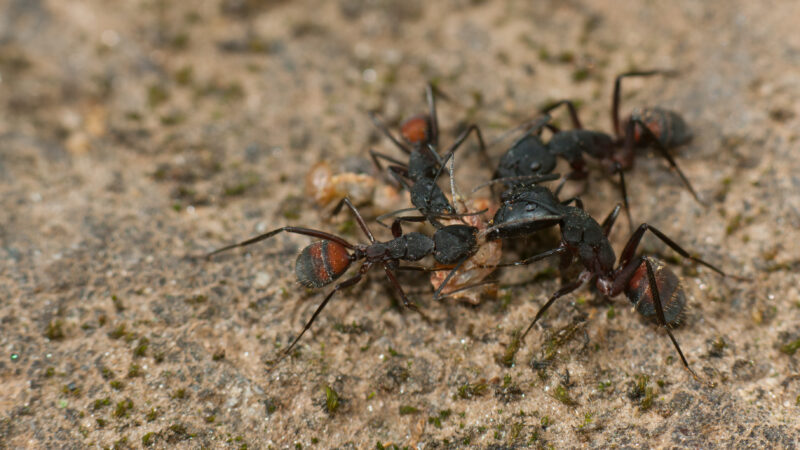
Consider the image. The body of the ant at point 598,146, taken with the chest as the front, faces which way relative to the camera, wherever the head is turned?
to the viewer's left

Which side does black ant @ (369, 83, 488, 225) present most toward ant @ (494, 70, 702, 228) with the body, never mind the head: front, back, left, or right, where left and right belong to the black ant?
left

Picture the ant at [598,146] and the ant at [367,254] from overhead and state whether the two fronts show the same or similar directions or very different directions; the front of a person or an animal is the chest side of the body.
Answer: very different directions

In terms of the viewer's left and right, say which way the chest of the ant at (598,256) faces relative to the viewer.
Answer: facing away from the viewer and to the left of the viewer

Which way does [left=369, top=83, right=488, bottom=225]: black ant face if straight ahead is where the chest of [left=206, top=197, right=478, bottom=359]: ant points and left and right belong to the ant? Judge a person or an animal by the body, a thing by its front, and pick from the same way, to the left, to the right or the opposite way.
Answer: to the right

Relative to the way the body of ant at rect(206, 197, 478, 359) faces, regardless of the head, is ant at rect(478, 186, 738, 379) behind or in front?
in front

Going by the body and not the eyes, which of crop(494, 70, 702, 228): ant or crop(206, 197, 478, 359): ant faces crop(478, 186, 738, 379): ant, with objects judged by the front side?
crop(206, 197, 478, 359): ant

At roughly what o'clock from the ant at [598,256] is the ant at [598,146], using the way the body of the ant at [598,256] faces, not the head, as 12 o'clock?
the ant at [598,146] is roughly at 1 o'clock from the ant at [598,256].

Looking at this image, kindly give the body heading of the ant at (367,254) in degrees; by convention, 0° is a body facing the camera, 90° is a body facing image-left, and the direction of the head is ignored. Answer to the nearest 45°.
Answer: approximately 270°

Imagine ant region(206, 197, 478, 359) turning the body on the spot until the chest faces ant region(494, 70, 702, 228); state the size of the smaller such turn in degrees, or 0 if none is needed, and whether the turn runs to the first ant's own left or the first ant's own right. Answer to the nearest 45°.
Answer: approximately 45° to the first ant's own left

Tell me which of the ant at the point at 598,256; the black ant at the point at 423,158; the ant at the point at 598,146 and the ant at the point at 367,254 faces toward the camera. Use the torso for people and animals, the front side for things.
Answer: the black ant
